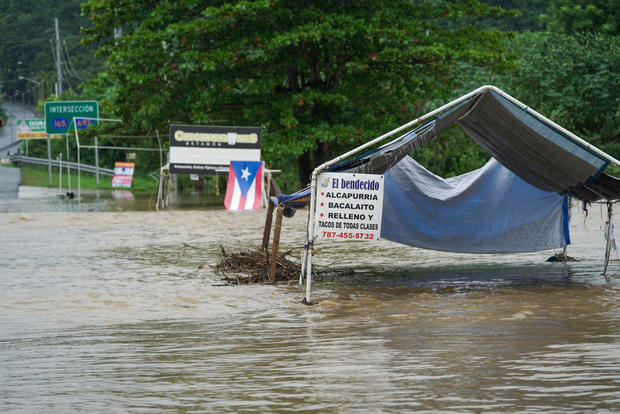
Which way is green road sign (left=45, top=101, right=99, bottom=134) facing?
toward the camera

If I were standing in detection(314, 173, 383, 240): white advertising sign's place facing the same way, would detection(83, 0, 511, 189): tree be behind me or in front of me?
behind

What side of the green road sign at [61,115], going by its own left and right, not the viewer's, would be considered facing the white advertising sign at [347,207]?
front

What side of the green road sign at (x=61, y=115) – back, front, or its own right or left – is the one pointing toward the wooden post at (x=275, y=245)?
front

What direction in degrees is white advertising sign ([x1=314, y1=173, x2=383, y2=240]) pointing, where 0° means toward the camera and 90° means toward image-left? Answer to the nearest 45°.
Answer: approximately 0°

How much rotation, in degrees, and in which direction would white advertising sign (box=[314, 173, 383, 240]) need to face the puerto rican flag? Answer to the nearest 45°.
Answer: approximately 180°

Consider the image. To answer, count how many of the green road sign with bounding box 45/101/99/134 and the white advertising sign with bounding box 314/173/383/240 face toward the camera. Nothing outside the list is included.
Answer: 2

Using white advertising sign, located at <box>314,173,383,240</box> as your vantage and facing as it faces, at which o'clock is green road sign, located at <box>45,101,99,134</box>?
The green road sign is roughly at 5 o'clock from the white advertising sign.
